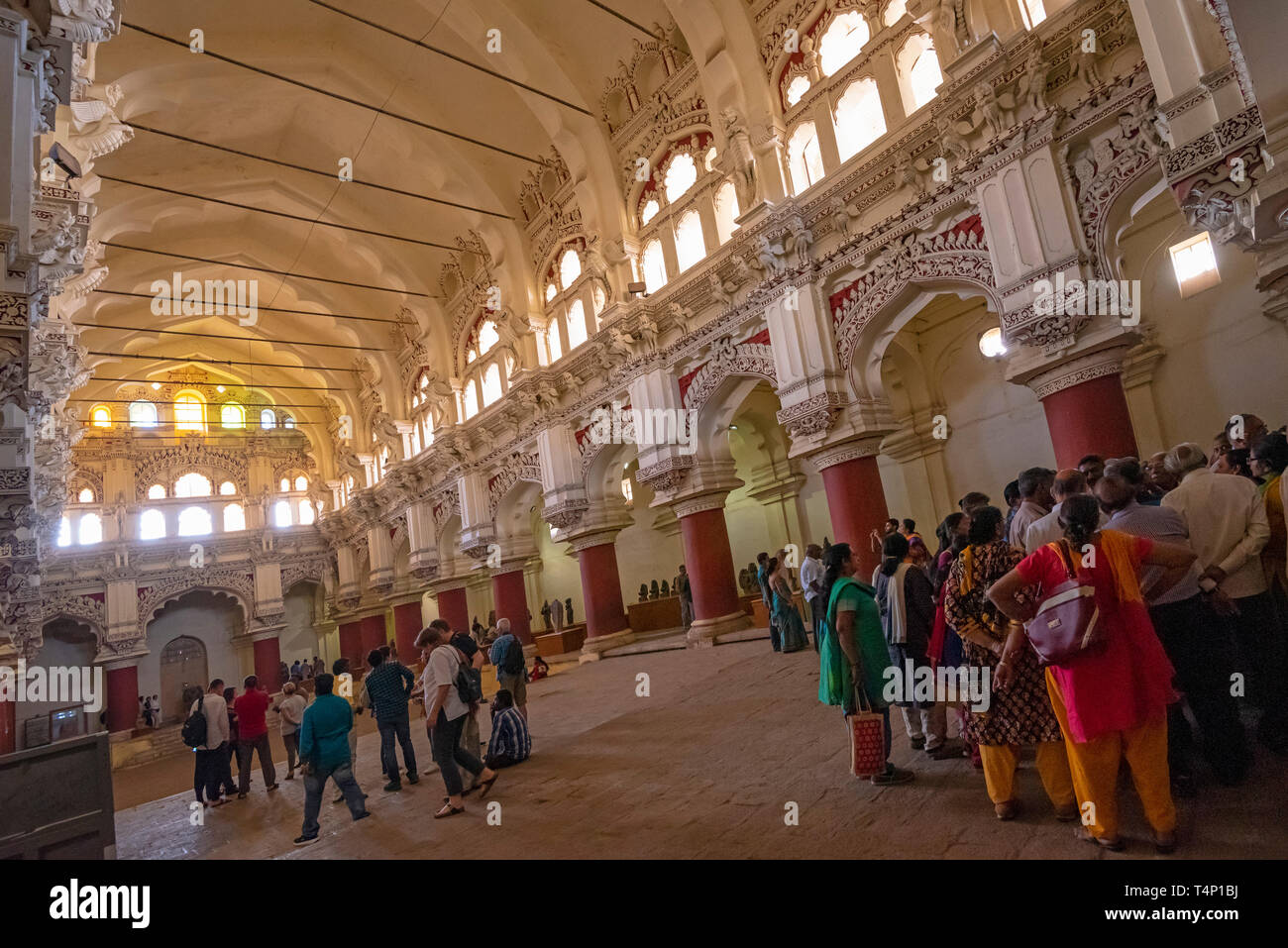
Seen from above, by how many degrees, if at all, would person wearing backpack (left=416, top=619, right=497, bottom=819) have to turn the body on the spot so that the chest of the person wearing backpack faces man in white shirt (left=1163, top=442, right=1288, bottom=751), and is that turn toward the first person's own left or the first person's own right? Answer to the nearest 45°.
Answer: approximately 135° to the first person's own left

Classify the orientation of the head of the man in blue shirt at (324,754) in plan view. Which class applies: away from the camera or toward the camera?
away from the camera

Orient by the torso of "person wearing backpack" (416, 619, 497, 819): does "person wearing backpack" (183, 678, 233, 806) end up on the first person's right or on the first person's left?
on the first person's right

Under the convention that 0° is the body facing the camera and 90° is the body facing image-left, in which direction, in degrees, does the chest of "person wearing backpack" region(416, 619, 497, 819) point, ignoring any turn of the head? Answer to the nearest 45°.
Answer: approximately 90°

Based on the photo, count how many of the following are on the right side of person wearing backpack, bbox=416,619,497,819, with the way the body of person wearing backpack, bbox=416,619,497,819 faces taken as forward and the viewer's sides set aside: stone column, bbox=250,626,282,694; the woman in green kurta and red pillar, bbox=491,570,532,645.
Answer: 2

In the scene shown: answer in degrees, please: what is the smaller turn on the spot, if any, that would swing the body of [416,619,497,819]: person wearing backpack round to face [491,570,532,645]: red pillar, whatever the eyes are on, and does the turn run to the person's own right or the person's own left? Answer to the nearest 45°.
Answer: approximately 90° to the person's own right

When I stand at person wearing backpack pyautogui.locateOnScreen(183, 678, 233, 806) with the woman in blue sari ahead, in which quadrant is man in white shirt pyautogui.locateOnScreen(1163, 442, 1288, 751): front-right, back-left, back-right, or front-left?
front-right

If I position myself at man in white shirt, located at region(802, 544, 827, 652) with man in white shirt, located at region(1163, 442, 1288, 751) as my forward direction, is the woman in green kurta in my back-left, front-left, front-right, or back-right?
front-right

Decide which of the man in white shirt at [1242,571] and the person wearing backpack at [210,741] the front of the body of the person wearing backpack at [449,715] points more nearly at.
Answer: the person wearing backpack

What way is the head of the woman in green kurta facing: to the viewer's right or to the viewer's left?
to the viewer's right

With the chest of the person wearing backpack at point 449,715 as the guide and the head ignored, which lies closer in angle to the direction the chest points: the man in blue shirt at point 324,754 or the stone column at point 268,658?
the man in blue shirt

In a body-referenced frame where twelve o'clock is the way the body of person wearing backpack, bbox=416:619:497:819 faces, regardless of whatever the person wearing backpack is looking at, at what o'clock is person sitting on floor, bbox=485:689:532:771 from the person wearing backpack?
The person sitting on floor is roughly at 4 o'clock from the person wearing backpack.
